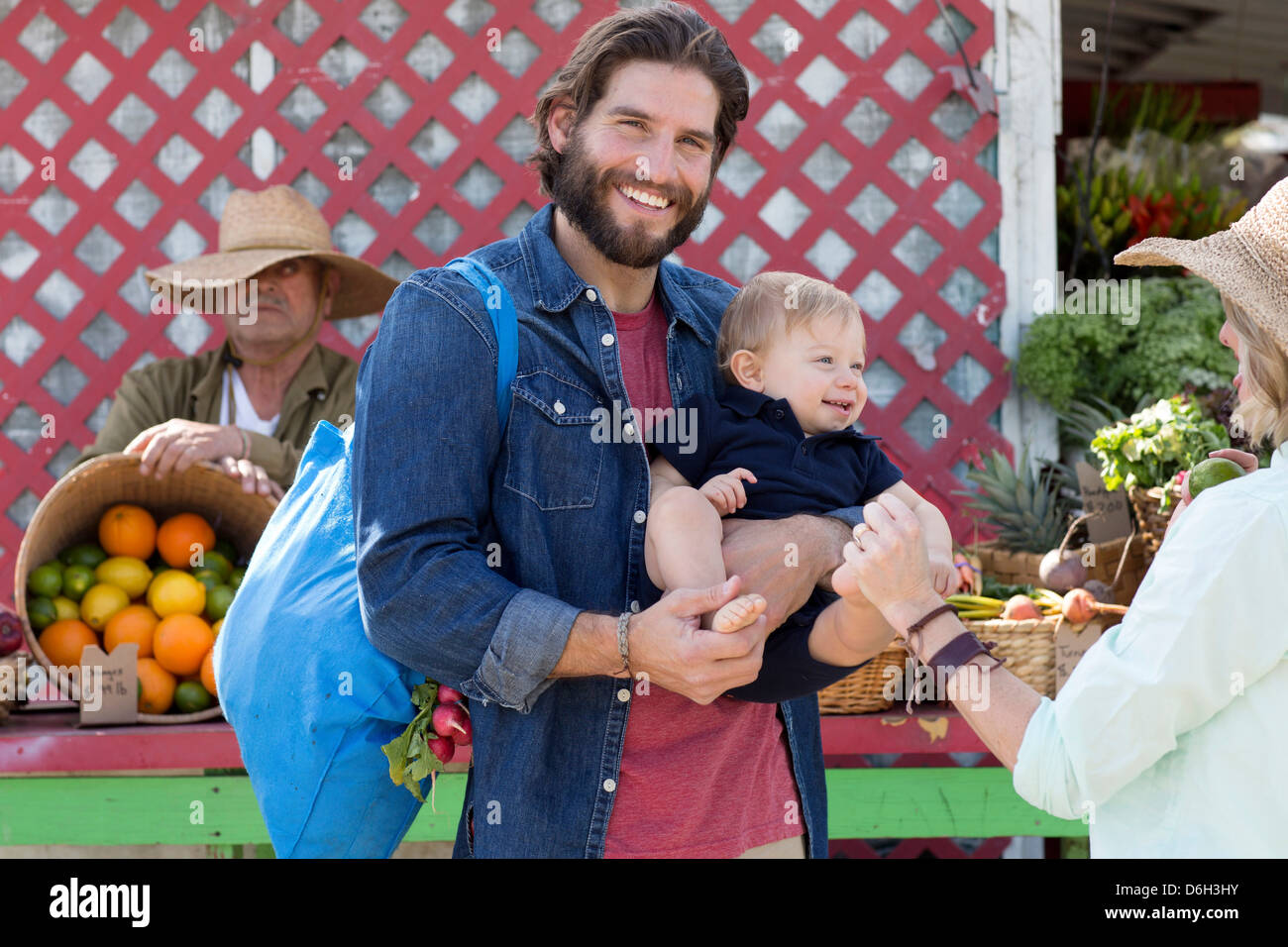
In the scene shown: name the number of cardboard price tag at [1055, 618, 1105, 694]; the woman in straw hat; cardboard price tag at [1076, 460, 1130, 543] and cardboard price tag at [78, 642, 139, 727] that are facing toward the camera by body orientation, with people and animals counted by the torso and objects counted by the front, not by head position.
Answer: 3

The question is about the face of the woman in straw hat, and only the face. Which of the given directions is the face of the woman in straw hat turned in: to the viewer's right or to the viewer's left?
to the viewer's left

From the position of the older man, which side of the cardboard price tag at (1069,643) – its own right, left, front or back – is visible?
right

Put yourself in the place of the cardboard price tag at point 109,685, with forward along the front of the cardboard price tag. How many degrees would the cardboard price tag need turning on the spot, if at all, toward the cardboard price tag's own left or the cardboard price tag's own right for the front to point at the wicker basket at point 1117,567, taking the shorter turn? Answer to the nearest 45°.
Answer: approximately 90° to the cardboard price tag's own left

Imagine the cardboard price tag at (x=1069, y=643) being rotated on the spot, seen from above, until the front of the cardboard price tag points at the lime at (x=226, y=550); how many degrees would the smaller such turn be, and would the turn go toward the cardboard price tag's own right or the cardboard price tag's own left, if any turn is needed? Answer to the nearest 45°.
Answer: approximately 90° to the cardboard price tag's own right

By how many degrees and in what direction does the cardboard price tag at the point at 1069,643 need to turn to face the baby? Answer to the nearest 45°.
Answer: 0° — it already faces them
